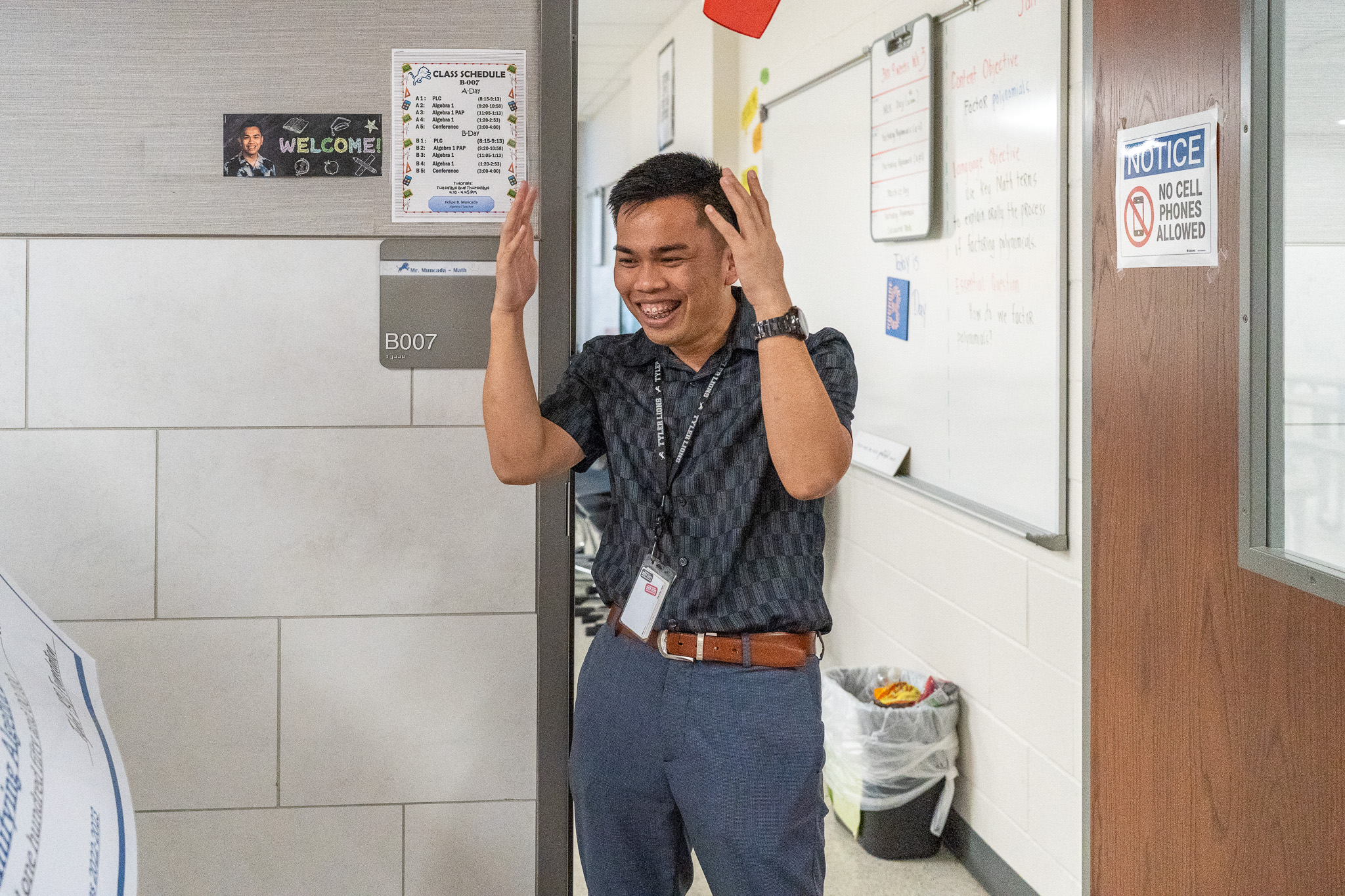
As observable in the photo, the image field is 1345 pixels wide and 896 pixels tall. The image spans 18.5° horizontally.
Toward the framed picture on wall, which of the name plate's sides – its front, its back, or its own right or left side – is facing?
back

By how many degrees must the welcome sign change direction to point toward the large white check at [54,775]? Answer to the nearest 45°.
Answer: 0° — it already faces it

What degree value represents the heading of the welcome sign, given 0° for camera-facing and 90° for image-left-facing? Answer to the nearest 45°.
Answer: approximately 0°

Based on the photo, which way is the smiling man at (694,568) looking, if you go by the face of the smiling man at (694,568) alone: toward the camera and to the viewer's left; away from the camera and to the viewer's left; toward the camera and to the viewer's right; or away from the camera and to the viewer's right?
toward the camera and to the viewer's left

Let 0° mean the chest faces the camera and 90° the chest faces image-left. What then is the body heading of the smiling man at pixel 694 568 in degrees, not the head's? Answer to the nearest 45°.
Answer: approximately 45°

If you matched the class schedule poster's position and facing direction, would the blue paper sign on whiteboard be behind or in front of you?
behind
